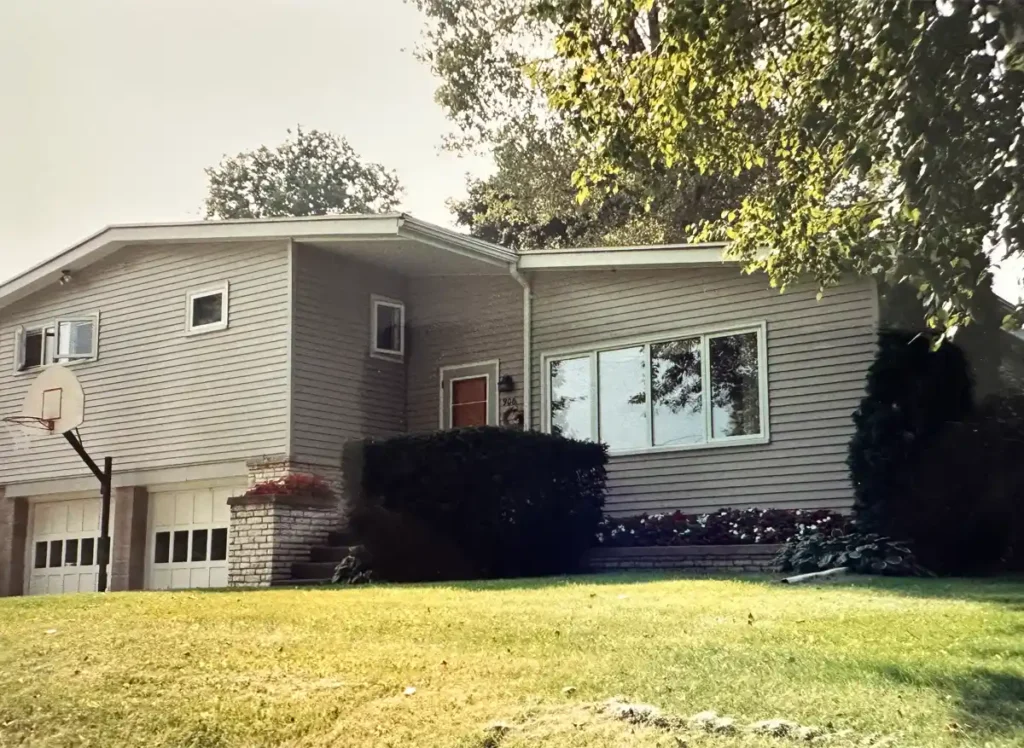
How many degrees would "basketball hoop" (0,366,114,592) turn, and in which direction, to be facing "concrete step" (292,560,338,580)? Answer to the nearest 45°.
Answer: approximately 90° to its left

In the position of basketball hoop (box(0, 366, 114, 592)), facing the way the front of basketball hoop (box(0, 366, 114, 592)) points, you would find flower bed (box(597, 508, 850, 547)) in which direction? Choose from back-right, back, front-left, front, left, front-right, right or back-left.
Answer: left

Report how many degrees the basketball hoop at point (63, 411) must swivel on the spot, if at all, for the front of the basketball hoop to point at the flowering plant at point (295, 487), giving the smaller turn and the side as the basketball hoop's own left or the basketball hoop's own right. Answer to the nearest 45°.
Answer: approximately 90° to the basketball hoop's own left

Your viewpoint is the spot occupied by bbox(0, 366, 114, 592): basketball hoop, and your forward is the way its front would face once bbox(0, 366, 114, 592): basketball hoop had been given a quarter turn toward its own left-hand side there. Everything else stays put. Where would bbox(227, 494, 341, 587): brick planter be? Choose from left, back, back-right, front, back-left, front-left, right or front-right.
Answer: front

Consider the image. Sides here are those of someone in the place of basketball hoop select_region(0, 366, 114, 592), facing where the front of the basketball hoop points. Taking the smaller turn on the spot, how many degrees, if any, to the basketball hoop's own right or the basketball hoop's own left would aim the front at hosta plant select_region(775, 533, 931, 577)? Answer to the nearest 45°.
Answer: approximately 90° to the basketball hoop's own left

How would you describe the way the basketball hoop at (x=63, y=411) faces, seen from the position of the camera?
facing the viewer and to the left of the viewer

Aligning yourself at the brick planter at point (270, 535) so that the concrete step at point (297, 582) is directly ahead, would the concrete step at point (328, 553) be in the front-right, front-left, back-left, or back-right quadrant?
front-left
